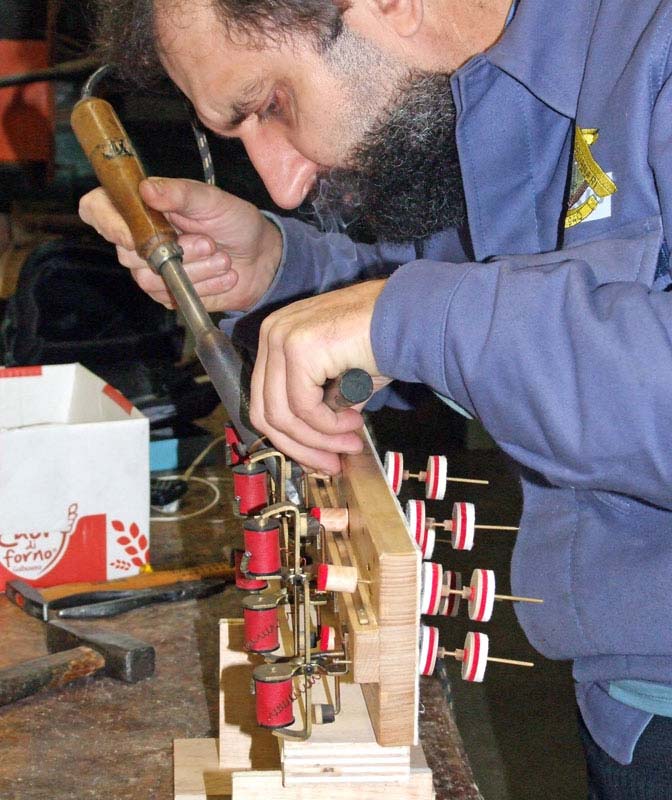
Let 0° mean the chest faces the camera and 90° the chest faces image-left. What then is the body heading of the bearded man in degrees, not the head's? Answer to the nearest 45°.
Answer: approximately 90°

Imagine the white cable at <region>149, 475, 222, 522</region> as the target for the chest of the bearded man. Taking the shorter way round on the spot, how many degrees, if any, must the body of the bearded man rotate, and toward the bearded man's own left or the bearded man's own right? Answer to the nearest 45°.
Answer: approximately 45° to the bearded man's own right

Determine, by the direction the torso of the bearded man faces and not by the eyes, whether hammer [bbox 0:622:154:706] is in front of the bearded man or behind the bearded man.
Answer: in front

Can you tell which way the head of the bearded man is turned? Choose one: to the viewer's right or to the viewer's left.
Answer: to the viewer's left
